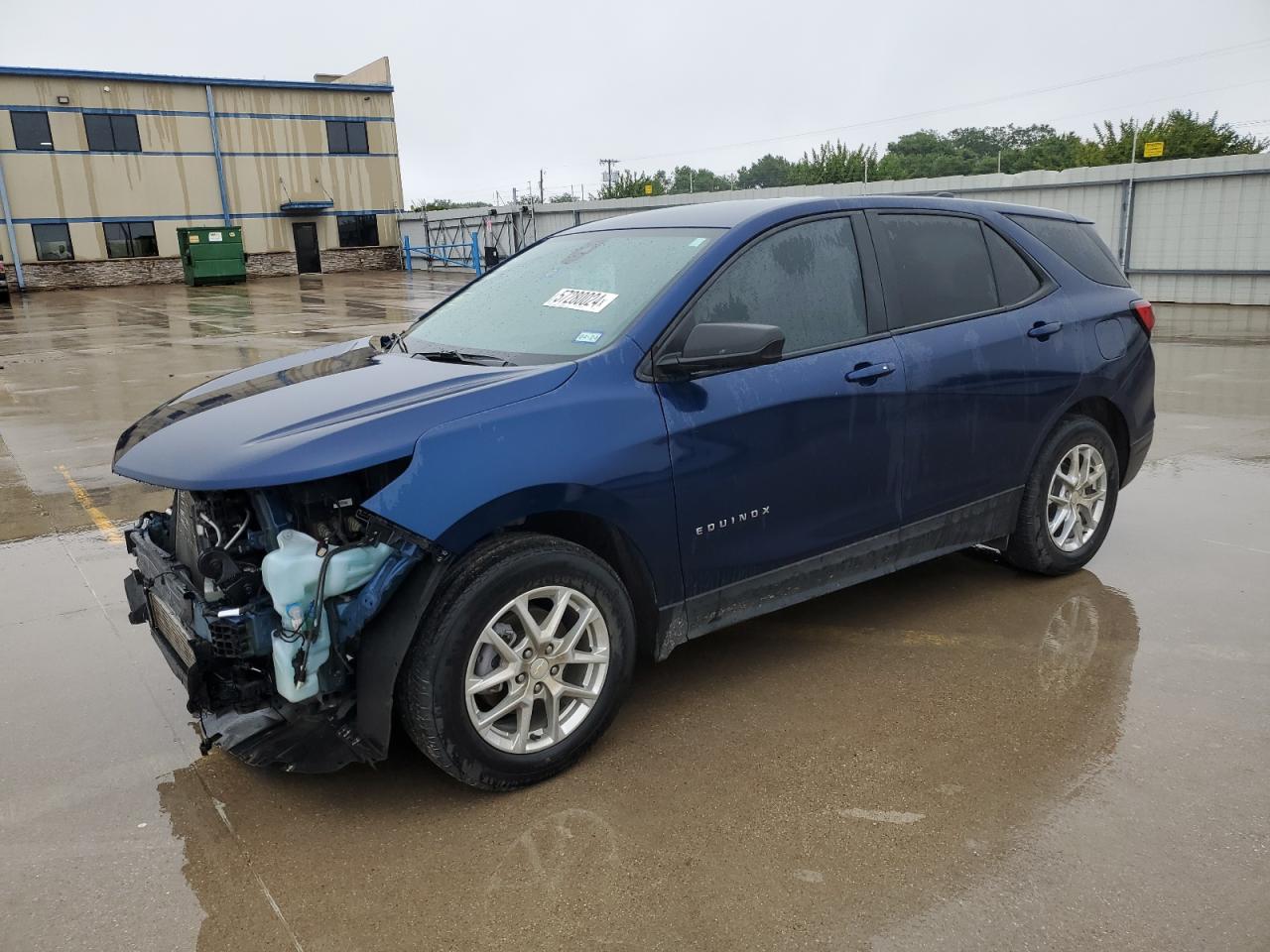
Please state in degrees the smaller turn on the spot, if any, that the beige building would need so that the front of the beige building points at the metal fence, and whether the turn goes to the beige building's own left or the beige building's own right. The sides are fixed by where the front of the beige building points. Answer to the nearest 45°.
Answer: approximately 45° to the beige building's own left

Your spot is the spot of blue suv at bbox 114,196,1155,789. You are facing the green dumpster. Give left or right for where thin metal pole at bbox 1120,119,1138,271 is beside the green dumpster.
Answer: right

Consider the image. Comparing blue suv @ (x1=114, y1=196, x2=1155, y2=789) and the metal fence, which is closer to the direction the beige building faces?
the blue suv

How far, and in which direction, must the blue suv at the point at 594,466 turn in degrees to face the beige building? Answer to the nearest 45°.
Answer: approximately 90° to its right

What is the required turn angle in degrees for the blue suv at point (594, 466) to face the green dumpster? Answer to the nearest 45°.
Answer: approximately 90° to its right

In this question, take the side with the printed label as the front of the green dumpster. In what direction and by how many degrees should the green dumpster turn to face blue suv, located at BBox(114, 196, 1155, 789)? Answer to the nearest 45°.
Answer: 0° — it already faces it

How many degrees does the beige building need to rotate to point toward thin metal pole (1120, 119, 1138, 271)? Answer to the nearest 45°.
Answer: approximately 45° to its left

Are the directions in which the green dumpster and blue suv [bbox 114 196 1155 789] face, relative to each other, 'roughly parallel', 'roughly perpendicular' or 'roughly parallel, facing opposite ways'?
roughly perpendicular

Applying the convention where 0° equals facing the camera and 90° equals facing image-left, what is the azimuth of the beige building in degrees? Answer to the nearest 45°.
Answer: approximately 0°
